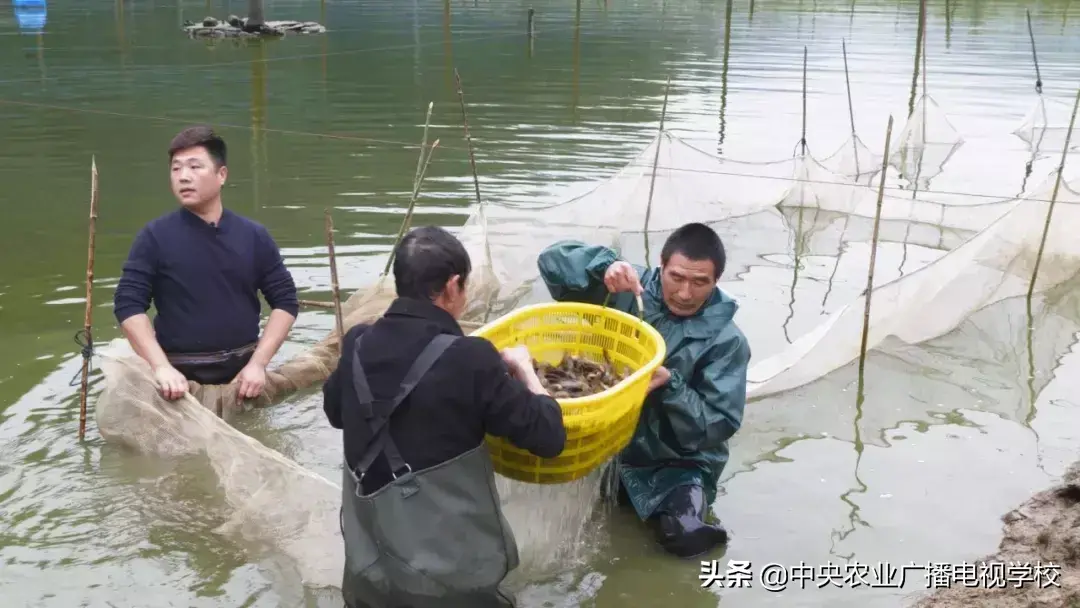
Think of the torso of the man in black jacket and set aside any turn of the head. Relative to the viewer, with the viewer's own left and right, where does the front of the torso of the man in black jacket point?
facing away from the viewer and to the right of the viewer

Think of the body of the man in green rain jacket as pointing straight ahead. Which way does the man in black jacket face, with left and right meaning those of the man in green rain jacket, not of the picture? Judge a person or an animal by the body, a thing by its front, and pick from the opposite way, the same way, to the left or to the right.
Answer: the opposite way

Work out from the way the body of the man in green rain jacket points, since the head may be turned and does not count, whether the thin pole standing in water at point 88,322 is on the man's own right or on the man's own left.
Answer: on the man's own right

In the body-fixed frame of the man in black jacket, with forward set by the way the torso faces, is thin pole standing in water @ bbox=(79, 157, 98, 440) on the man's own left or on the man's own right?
on the man's own left

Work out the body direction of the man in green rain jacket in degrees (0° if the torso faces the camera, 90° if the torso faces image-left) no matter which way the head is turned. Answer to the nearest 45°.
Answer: approximately 45°

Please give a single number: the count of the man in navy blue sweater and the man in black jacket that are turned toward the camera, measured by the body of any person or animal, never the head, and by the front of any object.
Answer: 1

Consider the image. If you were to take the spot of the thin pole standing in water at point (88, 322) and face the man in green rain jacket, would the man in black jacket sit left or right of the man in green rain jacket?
right

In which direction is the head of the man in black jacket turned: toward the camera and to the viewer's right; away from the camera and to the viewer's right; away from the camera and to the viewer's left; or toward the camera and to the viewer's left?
away from the camera and to the viewer's right

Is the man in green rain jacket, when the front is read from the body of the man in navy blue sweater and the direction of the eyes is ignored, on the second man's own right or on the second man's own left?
on the second man's own left
